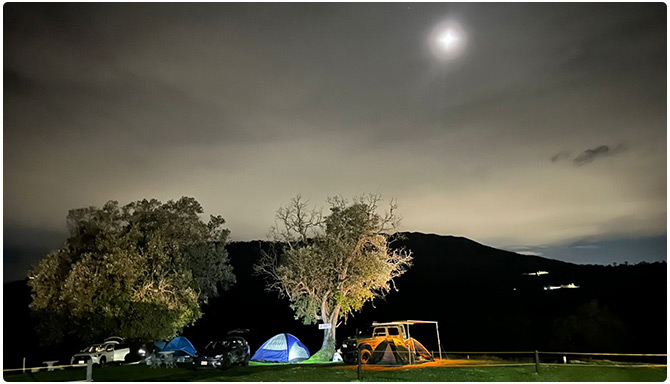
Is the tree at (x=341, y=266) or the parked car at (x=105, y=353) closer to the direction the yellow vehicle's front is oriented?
the parked car

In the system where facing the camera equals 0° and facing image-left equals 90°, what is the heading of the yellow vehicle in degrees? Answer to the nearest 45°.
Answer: approximately 45°

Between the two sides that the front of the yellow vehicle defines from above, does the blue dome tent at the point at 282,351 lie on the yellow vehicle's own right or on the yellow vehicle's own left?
on the yellow vehicle's own right

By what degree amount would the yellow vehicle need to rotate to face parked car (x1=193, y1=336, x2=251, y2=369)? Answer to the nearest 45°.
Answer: approximately 45° to its right

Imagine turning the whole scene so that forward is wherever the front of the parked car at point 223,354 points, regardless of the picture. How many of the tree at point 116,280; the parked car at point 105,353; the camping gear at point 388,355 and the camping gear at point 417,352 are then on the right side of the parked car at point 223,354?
2

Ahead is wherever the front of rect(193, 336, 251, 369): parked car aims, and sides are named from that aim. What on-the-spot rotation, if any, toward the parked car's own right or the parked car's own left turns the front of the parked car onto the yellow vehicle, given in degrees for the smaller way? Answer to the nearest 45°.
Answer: approximately 135° to the parked car's own left

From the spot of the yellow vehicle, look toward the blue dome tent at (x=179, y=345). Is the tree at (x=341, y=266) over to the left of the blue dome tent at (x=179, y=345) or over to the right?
right

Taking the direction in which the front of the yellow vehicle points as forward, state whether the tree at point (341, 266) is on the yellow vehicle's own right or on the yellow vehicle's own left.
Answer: on the yellow vehicle's own right
